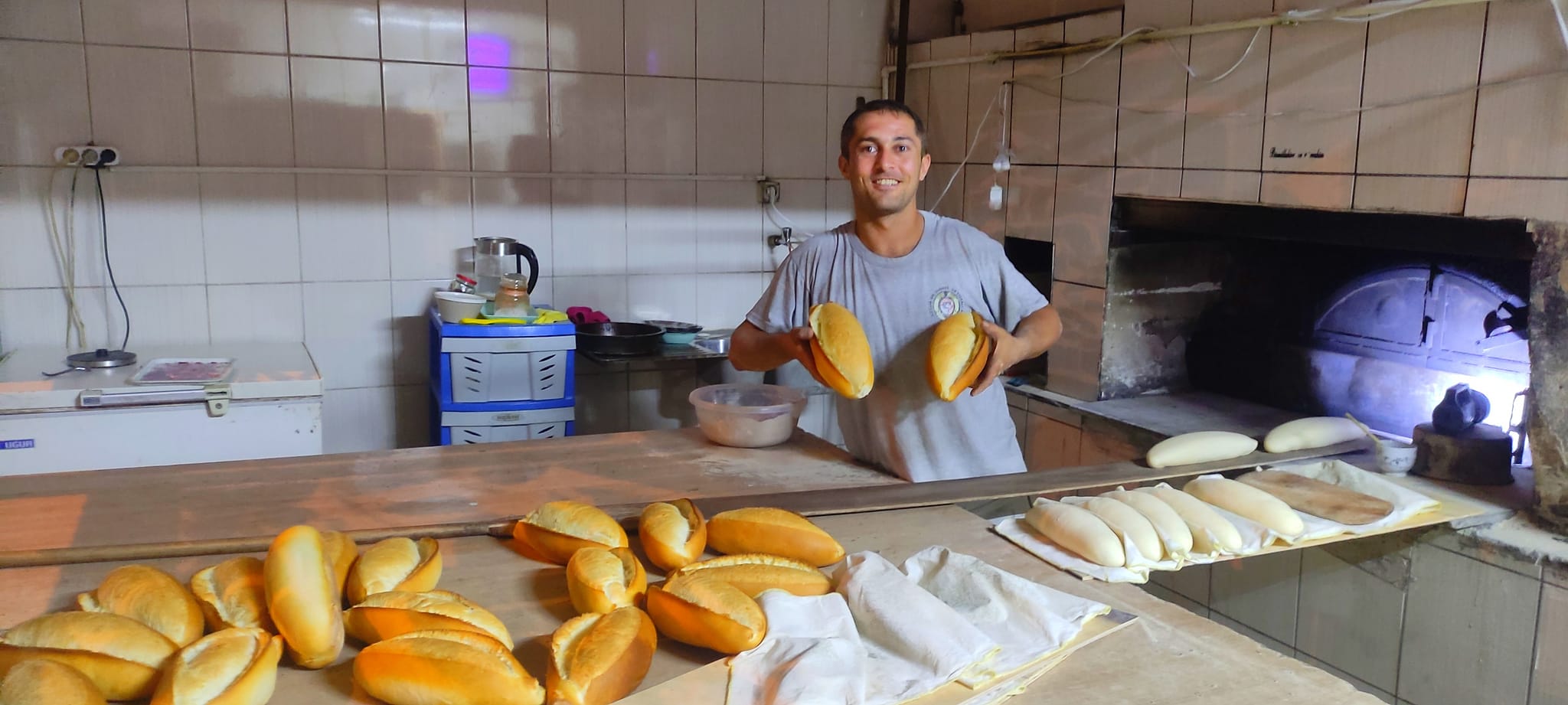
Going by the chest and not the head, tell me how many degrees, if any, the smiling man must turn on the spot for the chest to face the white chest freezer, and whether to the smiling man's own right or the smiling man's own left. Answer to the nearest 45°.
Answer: approximately 90° to the smiling man's own right

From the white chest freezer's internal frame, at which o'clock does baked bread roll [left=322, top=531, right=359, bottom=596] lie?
The baked bread roll is roughly at 12 o'clock from the white chest freezer.

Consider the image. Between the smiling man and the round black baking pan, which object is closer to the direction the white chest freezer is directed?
the smiling man
